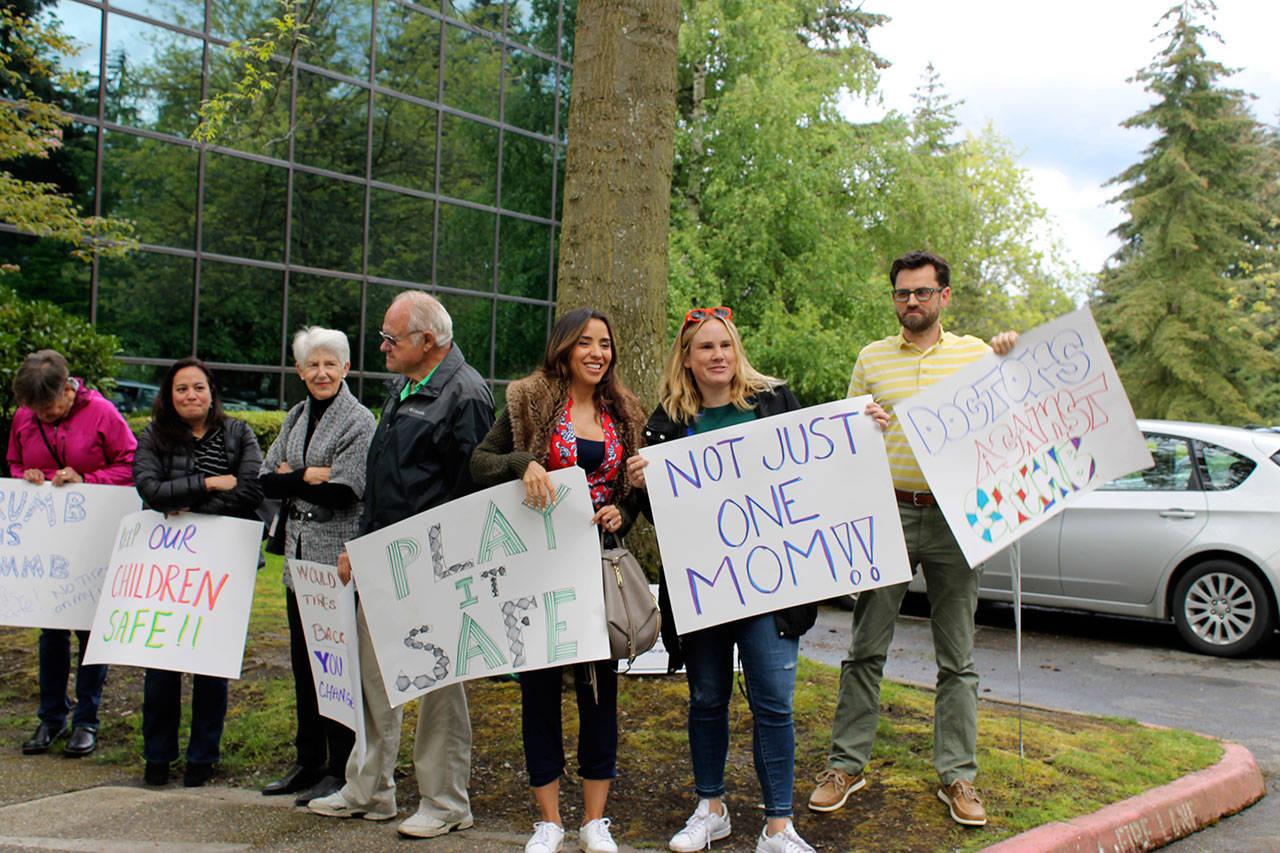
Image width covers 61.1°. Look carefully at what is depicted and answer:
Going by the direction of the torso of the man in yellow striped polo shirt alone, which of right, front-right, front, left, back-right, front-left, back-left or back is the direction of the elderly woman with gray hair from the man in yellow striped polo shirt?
right

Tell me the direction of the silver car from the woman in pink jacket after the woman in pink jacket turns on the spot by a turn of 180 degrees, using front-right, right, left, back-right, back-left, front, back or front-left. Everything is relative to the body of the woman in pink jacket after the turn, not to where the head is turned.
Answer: front-right

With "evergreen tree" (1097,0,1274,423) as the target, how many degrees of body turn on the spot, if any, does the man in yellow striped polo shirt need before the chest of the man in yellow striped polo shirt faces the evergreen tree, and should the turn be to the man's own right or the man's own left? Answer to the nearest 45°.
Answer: approximately 180°

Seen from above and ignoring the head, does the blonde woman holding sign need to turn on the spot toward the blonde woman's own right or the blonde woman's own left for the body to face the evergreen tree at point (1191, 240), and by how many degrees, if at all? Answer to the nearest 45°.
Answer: approximately 135° to the blonde woman's own left

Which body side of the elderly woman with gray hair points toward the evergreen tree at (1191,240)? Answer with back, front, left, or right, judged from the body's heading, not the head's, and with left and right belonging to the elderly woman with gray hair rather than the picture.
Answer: back

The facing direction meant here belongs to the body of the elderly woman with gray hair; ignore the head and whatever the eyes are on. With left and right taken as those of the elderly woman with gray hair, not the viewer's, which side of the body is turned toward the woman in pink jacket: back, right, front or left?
right

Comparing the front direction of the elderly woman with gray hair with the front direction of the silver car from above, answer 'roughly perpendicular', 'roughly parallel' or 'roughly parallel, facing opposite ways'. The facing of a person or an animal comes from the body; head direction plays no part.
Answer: roughly perpendicular

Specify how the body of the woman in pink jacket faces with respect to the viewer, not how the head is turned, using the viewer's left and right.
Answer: facing the viewer and to the left of the viewer

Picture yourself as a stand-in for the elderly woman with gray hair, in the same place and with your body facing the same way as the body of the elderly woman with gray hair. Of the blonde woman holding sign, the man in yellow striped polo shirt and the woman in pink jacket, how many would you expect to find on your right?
1

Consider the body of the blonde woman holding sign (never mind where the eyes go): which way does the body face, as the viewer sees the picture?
toward the camera

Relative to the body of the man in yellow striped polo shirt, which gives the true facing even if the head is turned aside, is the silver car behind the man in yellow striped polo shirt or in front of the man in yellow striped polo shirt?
behind

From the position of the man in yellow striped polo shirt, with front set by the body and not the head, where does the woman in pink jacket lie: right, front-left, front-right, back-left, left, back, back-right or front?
right

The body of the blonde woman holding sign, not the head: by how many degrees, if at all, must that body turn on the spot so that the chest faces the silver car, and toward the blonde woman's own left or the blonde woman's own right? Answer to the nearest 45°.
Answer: approximately 135° to the blonde woman's own left
